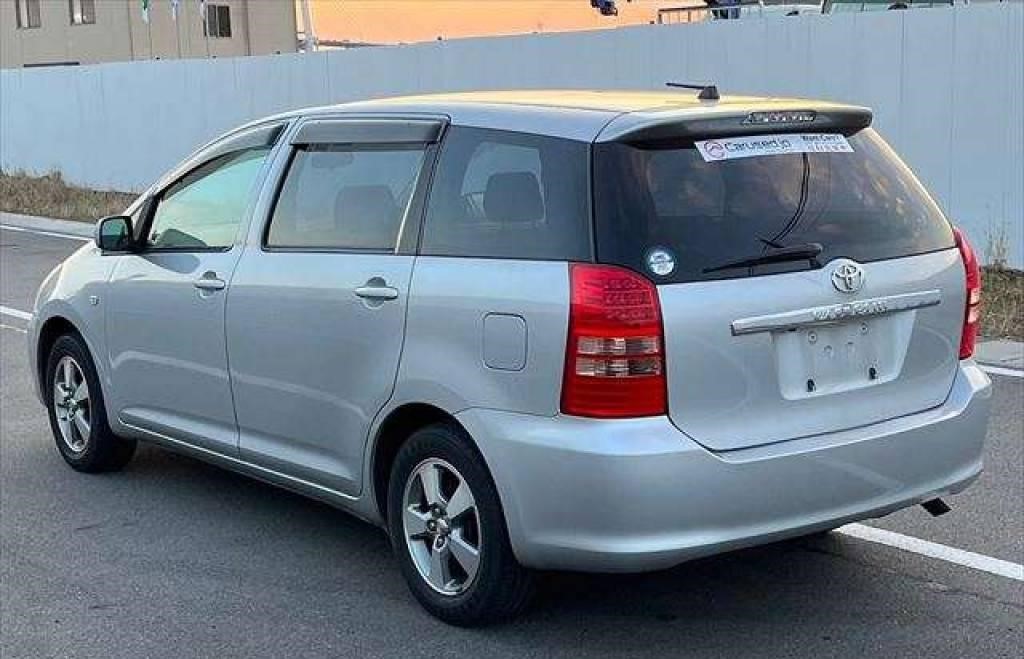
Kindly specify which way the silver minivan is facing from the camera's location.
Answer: facing away from the viewer and to the left of the viewer

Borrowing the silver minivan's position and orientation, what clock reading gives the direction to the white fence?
The white fence is roughly at 2 o'clock from the silver minivan.
